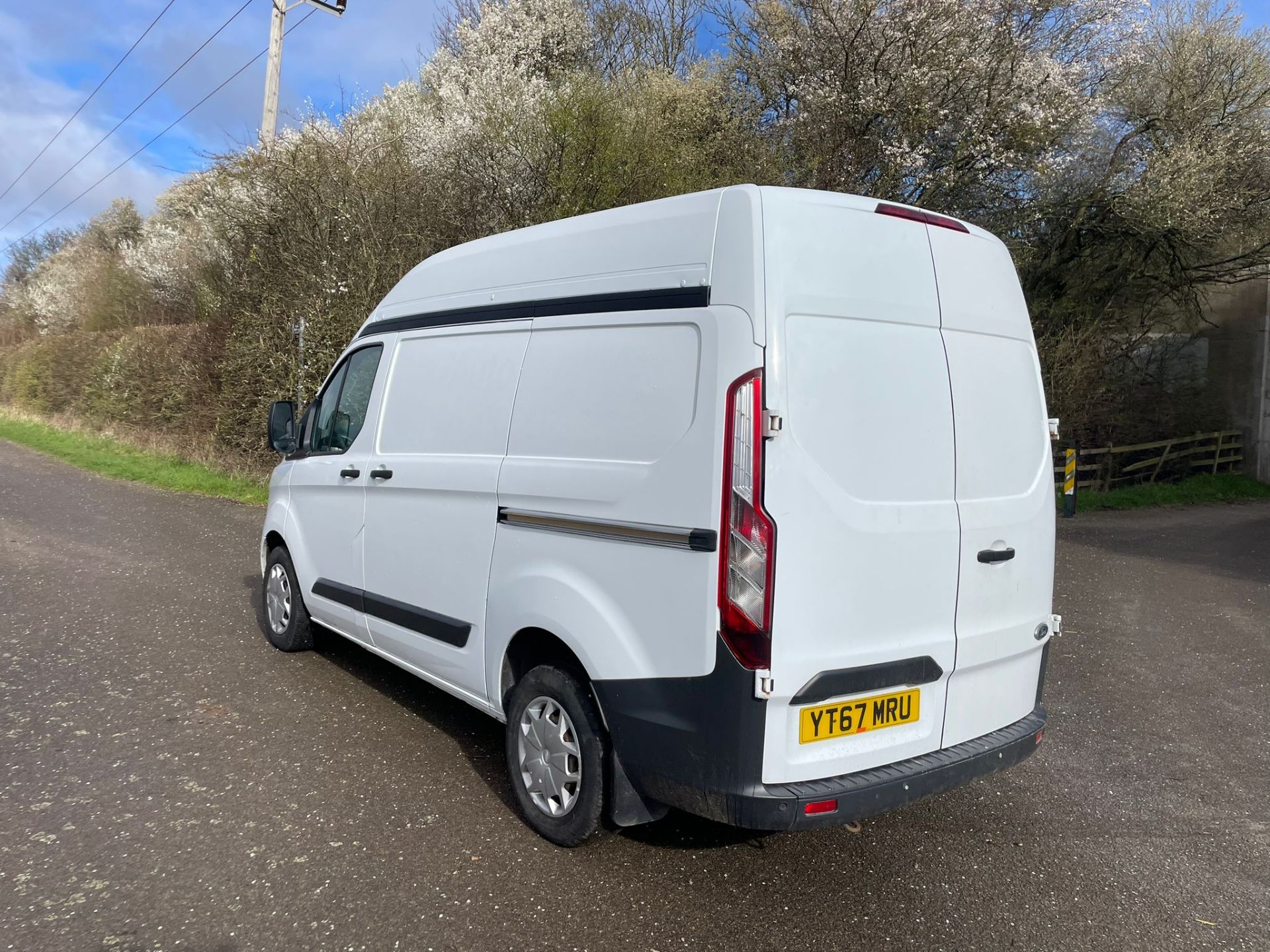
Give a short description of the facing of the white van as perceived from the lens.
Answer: facing away from the viewer and to the left of the viewer

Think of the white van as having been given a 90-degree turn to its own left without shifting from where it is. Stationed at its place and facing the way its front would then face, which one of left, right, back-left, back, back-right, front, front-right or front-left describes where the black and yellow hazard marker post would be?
back

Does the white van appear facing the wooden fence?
no

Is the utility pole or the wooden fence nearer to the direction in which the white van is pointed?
the utility pole

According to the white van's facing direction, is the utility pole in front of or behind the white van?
in front

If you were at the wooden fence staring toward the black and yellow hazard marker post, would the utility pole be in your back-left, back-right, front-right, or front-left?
front-right
